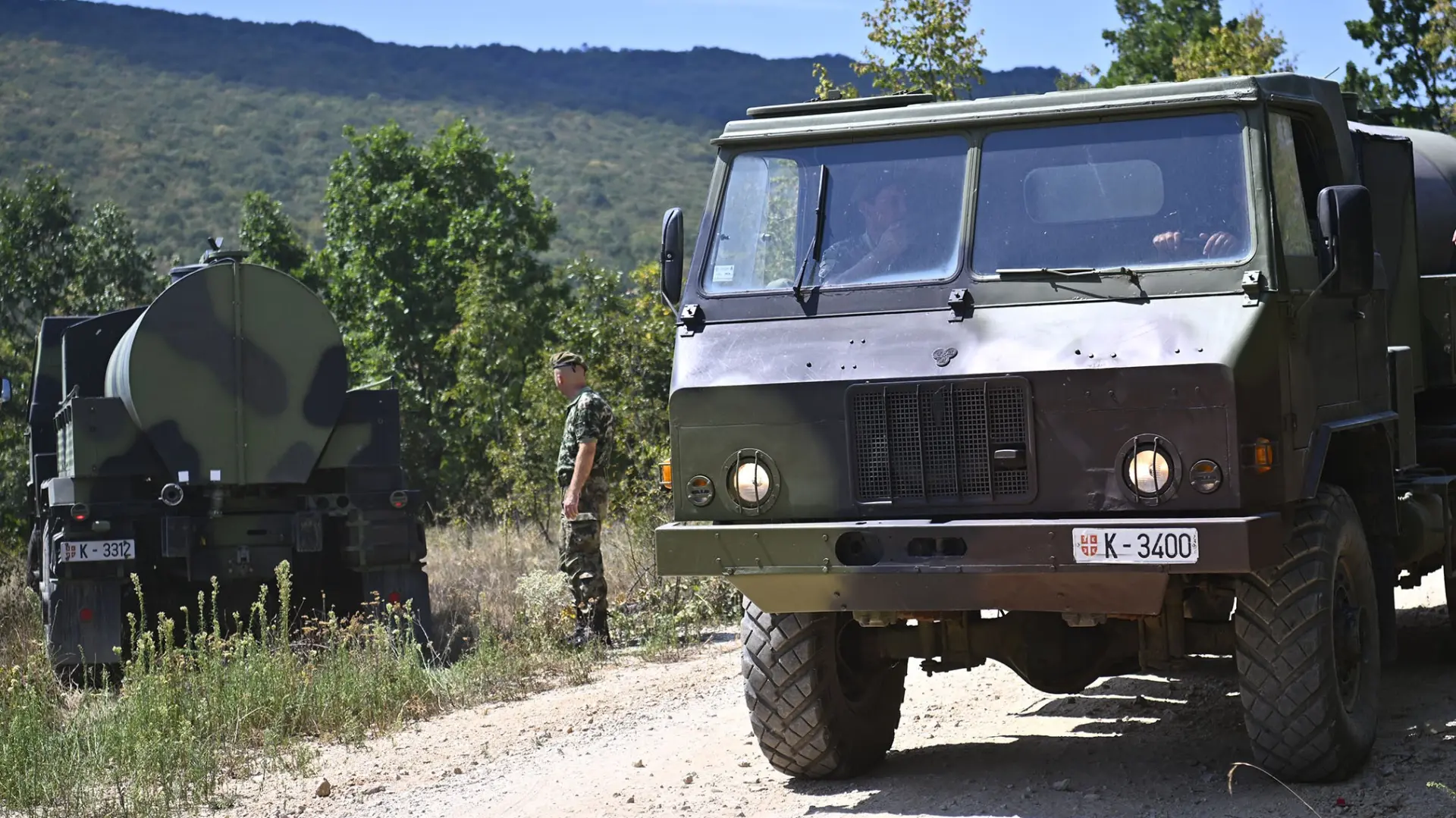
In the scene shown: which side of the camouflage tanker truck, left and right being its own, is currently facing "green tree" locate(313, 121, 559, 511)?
front

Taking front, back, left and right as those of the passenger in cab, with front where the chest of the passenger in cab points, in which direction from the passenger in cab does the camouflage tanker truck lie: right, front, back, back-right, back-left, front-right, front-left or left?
right

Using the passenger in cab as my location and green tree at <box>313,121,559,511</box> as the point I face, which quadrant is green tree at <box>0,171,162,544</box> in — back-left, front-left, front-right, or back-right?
front-left

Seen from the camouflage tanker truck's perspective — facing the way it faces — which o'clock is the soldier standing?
The soldier standing is roughly at 4 o'clock from the camouflage tanker truck.

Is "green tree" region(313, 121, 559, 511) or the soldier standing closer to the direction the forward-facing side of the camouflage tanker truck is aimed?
the green tree

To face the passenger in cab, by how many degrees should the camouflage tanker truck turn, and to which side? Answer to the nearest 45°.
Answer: approximately 135° to its right

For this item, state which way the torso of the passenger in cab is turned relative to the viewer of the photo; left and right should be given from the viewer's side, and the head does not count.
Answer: facing the viewer and to the left of the viewer

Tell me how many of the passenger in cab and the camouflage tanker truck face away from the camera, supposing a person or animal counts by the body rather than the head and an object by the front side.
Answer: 1

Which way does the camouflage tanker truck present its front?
away from the camera

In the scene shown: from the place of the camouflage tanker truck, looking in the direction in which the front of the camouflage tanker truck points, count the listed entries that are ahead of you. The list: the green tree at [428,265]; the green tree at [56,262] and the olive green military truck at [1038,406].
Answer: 2

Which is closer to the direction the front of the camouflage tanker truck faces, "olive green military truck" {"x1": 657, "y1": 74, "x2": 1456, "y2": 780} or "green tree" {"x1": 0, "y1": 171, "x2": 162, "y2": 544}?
the green tree

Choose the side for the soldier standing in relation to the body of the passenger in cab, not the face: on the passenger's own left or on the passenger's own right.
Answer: on the passenger's own right

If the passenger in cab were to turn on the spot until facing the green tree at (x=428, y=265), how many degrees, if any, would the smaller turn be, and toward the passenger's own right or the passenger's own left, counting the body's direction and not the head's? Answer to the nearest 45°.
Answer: approximately 135° to the passenger's own right
